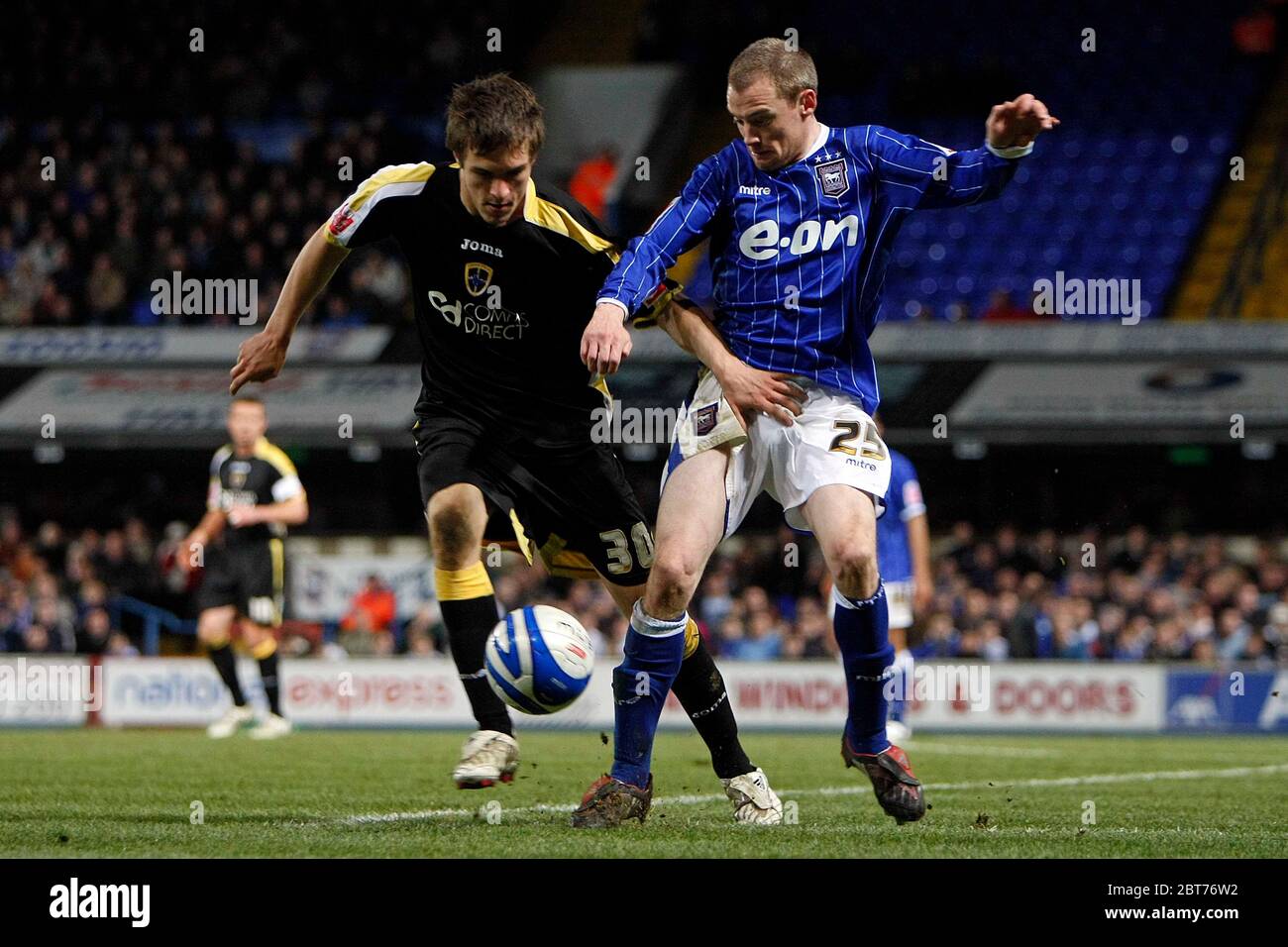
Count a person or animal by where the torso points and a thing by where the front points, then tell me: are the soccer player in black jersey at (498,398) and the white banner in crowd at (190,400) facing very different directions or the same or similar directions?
same or similar directions

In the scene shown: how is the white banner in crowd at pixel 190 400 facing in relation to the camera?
toward the camera

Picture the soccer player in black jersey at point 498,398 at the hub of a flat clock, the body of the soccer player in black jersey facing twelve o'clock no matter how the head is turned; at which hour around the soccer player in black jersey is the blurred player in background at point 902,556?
The blurred player in background is roughly at 7 o'clock from the soccer player in black jersey.

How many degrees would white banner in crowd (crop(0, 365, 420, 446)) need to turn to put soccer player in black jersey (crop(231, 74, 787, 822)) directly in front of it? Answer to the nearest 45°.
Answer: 0° — it already faces them

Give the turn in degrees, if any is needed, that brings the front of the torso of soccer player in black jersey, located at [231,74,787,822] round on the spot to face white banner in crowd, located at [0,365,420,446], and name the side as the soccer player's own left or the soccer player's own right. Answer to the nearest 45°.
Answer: approximately 180°

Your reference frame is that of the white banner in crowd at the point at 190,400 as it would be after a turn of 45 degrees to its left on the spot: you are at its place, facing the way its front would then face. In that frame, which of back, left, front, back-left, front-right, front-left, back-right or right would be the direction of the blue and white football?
front-right

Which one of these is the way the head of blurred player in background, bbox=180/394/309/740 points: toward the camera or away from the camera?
toward the camera

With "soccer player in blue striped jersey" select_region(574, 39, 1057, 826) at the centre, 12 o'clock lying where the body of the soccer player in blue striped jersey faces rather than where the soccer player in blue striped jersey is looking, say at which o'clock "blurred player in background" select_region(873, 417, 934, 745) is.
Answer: The blurred player in background is roughly at 6 o'clock from the soccer player in blue striped jersey.

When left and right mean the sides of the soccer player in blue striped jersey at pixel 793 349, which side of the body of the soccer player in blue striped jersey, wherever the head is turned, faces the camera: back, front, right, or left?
front

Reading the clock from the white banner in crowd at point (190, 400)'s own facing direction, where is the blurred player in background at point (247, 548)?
The blurred player in background is roughly at 12 o'clock from the white banner in crowd.

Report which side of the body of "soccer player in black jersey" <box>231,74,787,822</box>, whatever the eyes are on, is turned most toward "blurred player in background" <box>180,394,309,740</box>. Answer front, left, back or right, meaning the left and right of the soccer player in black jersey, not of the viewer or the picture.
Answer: back

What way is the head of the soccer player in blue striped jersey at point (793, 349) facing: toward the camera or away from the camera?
toward the camera
